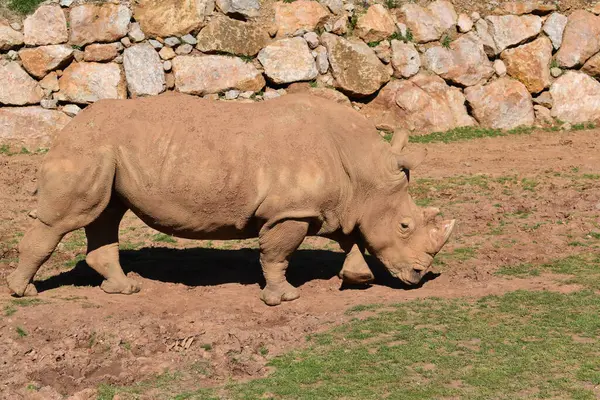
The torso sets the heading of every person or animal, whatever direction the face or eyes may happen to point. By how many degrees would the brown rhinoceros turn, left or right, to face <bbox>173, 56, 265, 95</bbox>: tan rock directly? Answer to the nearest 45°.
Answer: approximately 90° to its left

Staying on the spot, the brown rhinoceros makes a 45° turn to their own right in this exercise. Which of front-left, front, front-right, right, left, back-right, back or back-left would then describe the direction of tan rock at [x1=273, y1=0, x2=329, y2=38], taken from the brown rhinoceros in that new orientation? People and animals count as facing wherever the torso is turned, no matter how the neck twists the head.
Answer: back-left

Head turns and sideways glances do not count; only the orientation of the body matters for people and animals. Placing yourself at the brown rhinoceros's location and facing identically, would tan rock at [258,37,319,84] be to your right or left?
on your left

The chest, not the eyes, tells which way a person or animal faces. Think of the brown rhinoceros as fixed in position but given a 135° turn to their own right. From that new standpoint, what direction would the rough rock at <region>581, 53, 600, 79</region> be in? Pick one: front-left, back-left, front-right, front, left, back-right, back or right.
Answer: back

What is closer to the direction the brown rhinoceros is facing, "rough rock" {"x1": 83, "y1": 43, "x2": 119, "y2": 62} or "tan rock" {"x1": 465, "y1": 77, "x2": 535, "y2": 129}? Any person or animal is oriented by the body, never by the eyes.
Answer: the tan rock

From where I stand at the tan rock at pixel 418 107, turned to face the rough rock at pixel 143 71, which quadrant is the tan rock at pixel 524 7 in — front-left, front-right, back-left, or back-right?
back-right

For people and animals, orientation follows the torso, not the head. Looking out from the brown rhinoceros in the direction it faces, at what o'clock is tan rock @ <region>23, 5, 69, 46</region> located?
The tan rock is roughly at 8 o'clock from the brown rhinoceros.

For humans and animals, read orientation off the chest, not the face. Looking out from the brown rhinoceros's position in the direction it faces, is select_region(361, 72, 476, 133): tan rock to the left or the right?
on its left

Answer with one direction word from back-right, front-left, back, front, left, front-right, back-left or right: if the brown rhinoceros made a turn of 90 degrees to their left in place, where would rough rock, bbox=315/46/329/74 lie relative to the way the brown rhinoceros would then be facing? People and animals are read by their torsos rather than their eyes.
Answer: front

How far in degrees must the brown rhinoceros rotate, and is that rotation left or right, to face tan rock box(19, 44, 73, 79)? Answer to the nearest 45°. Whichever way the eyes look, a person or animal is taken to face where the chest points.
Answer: approximately 135° to its left

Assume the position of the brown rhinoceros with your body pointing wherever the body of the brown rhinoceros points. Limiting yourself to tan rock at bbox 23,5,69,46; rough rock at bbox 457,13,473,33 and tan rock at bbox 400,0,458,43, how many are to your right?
0

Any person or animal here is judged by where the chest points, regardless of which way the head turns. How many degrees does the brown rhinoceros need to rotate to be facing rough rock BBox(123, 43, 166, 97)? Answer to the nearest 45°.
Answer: approximately 90° to its left

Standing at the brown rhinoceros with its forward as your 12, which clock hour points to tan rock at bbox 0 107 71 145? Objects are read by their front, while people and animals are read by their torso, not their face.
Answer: The tan rock is roughly at 8 o'clock from the brown rhinoceros.

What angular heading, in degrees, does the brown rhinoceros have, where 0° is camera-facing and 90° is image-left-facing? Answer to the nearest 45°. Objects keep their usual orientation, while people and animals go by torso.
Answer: approximately 270°

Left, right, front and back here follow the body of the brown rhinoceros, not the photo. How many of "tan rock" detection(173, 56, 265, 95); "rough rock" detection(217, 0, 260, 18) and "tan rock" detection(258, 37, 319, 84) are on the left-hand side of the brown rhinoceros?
3

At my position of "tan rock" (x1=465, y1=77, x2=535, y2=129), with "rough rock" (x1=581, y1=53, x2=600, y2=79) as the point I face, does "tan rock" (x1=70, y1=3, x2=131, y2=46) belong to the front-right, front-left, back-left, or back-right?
back-left
